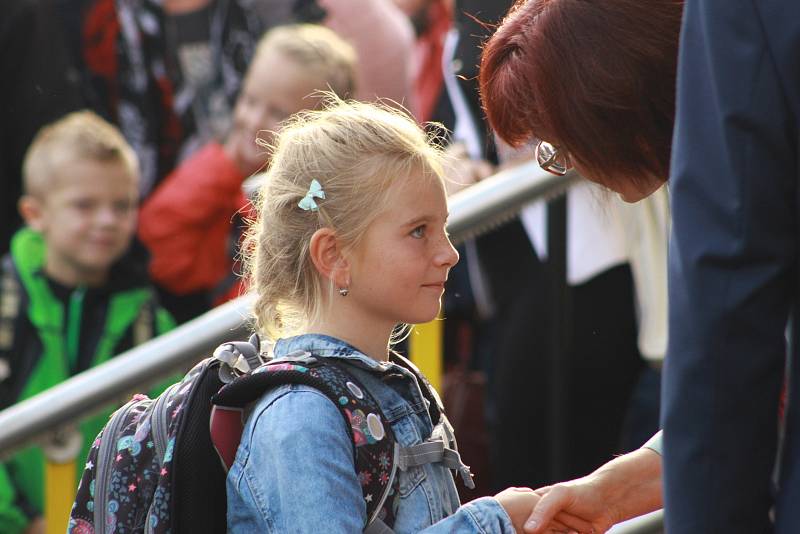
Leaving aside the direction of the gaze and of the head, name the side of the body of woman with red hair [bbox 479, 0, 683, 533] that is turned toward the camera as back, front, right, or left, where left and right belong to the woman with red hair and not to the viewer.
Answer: left

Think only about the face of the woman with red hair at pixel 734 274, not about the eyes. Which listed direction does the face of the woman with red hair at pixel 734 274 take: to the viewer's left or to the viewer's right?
to the viewer's left

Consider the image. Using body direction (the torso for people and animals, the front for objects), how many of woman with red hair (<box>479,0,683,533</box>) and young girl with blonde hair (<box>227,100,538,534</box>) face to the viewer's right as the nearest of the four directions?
1

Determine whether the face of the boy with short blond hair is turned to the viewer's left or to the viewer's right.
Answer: to the viewer's right

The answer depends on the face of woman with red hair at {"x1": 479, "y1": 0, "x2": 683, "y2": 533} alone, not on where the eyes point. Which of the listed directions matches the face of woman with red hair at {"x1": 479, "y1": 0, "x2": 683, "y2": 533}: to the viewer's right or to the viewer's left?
to the viewer's left

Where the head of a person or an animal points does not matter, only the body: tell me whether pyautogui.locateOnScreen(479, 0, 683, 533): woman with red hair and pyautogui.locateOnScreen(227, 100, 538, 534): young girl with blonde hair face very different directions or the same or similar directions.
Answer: very different directions

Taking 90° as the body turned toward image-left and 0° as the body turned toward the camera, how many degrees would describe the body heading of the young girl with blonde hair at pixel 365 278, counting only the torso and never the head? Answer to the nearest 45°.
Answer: approximately 270°
